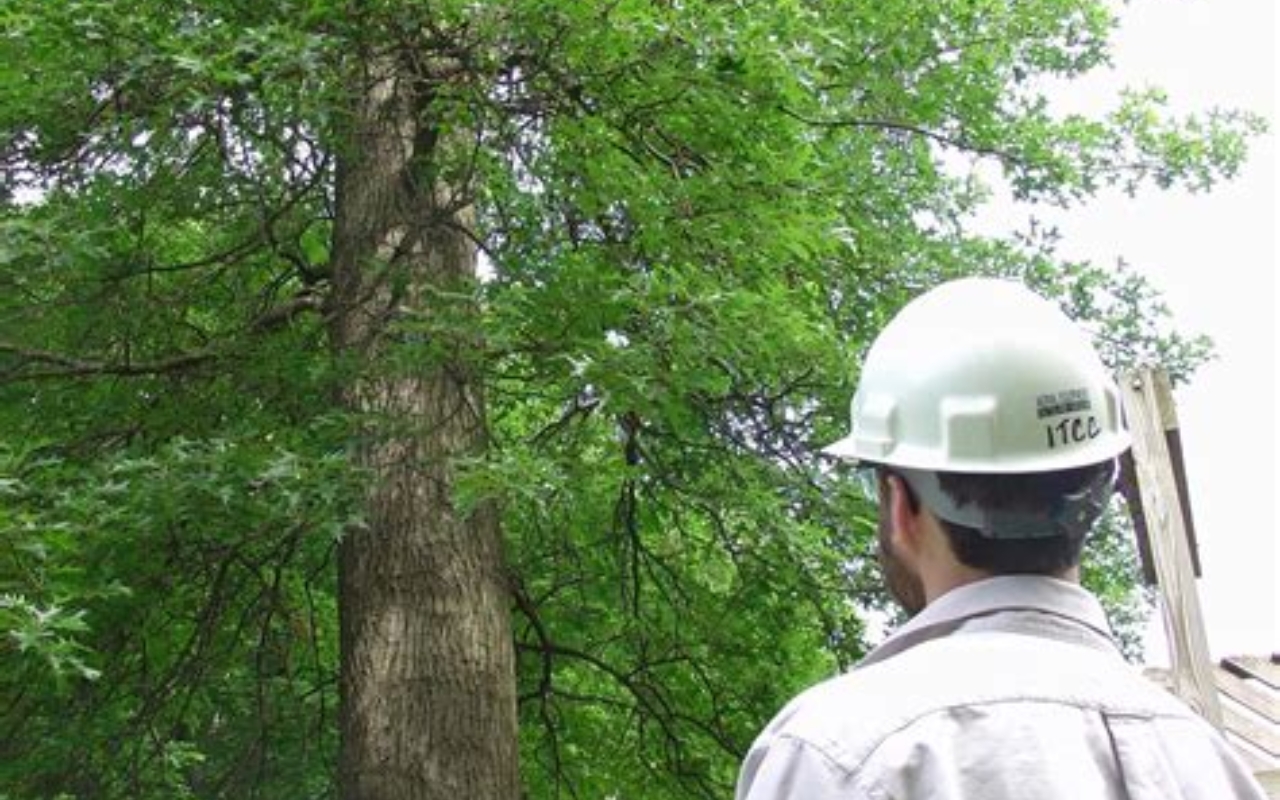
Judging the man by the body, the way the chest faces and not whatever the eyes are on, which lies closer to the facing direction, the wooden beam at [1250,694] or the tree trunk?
the tree trunk

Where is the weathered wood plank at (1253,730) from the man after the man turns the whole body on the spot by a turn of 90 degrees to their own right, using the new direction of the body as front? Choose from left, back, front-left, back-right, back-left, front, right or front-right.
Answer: front-left

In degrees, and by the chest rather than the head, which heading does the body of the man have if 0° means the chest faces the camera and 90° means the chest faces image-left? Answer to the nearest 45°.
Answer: approximately 135°

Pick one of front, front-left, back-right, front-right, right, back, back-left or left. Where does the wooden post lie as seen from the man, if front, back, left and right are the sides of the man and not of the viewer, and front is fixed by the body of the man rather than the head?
front-right

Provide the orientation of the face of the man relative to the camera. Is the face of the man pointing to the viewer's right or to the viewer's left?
to the viewer's left

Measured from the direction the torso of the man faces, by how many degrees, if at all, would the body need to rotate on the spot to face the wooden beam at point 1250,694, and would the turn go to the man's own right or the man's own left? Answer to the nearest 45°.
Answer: approximately 45° to the man's own right

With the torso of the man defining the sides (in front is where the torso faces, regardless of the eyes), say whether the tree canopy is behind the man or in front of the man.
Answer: in front
